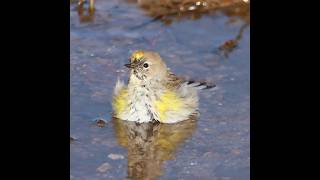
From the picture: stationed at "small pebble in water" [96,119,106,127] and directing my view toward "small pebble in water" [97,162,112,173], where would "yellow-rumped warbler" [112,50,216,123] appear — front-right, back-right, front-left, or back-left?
back-left

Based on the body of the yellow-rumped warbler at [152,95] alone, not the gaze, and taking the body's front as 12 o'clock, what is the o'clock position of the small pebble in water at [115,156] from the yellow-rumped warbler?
The small pebble in water is roughly at 11 o'clock from the yellow-rumped warbler.

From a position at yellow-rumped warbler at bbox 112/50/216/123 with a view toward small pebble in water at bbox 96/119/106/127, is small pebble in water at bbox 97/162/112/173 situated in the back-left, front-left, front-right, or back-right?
front-left

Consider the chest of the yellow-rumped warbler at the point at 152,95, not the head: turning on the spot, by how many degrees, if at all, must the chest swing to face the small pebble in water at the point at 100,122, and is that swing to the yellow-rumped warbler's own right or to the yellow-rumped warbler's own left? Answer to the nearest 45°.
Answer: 0° — it already faces it

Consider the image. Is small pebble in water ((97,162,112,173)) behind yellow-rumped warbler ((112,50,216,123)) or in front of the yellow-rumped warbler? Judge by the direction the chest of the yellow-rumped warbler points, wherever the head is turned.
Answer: in front

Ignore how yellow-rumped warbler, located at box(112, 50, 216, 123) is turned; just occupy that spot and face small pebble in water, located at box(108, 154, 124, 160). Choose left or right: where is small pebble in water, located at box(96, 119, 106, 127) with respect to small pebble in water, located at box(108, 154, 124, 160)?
right

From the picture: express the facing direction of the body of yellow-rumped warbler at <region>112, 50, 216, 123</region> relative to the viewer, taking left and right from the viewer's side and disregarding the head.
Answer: facing the viewer and to the left of the viewer

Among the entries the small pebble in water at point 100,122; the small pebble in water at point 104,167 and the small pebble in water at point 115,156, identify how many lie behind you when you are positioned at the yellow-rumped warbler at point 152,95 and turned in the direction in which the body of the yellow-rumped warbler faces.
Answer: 0
